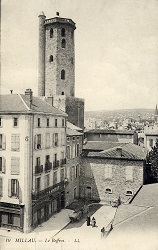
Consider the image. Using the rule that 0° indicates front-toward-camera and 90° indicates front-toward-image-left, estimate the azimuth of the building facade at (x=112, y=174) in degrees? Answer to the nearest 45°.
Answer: approximately 0°
